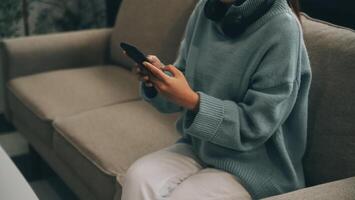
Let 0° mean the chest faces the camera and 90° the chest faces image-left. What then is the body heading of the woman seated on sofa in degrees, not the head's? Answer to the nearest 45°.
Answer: approximately 45°

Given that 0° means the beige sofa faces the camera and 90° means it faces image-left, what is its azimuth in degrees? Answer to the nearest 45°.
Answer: approximately 45°
